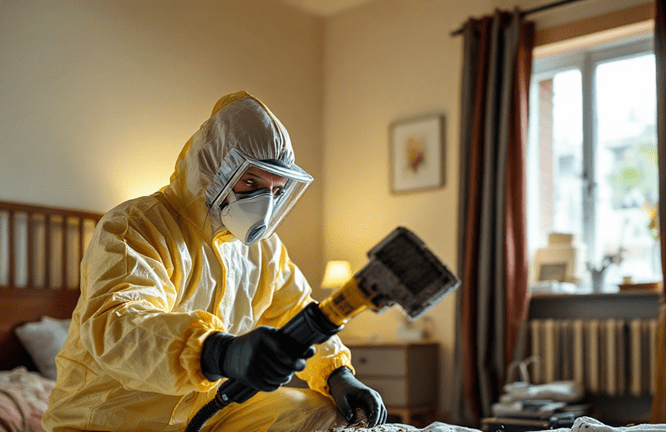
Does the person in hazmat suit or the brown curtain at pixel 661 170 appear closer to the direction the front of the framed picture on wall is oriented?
the person in hazmat suit

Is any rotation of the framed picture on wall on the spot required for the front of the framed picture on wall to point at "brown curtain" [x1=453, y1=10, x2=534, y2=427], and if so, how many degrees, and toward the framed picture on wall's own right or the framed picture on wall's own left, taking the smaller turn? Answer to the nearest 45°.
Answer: approximately 90° to the framed picture on wall's own left

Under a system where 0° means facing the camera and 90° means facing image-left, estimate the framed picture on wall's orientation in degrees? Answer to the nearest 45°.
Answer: approximately 45°

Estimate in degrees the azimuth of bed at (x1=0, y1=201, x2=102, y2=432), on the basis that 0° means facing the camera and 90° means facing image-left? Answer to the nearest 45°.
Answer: approximately 315°

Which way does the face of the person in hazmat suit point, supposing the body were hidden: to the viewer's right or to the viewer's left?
to the viewer's right

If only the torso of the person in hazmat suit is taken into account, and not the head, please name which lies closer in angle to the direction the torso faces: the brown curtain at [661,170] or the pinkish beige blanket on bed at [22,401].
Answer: the brown curtain

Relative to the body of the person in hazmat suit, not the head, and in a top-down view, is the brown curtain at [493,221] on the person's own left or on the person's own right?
on the person's own left

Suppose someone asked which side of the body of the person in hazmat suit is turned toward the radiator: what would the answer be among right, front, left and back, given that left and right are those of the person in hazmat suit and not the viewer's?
left

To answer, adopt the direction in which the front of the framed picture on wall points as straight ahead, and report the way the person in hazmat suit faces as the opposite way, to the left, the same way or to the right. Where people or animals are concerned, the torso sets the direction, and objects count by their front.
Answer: to the left
